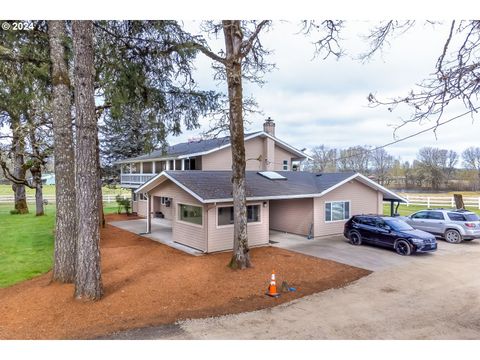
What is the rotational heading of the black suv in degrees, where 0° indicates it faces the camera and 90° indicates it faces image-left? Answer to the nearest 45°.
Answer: approximately 315°

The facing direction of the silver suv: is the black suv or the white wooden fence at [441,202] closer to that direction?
the white wooden fence

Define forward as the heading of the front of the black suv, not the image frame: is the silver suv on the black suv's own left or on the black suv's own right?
on the black suv's own left
